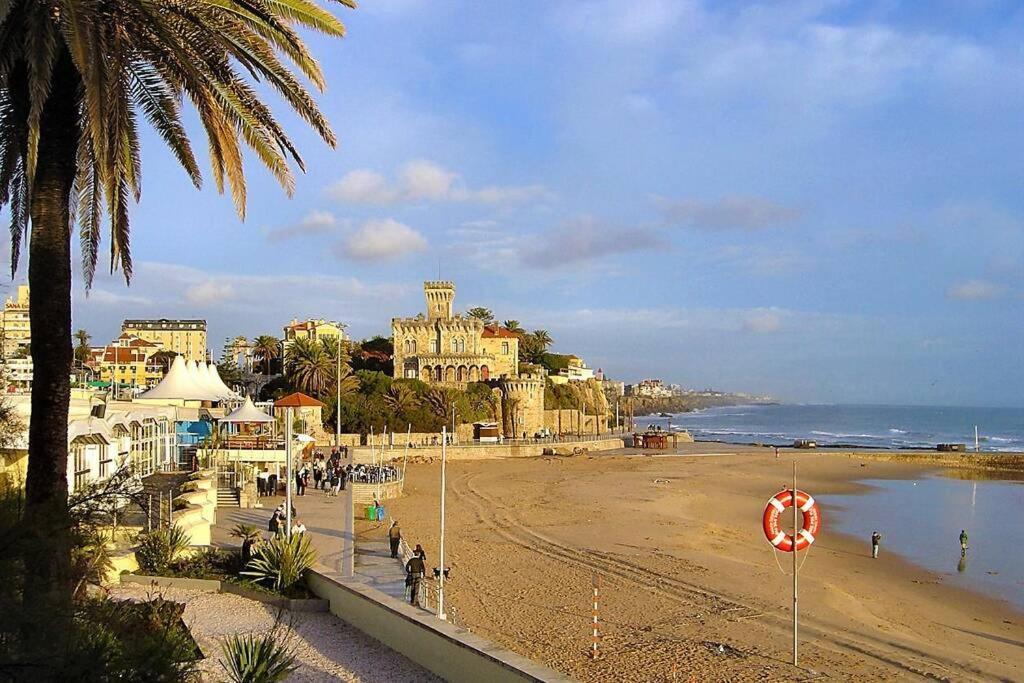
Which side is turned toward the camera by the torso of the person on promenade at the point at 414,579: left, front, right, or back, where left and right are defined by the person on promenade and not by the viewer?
back

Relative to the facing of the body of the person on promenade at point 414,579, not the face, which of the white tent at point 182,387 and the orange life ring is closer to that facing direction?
the white tent

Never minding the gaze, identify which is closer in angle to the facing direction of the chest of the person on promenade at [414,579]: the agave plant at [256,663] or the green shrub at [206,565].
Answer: the green shrub

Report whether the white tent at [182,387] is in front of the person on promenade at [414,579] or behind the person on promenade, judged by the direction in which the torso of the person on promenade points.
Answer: in front

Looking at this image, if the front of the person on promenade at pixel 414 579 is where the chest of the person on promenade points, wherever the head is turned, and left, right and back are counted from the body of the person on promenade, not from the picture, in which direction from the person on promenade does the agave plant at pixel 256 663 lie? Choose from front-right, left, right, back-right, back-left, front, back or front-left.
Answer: back

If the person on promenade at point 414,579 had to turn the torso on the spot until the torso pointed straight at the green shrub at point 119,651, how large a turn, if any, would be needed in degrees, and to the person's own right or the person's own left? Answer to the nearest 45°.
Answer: approximately 180°

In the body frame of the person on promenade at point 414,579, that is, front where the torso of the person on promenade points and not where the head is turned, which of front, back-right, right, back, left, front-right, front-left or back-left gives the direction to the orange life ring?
right

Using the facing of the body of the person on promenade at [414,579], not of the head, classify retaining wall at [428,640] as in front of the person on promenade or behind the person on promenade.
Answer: behind

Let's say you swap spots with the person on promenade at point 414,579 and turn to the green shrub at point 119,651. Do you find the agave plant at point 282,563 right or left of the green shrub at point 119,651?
right

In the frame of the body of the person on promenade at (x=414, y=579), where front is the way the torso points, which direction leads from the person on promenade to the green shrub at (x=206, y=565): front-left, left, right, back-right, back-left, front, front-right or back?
left

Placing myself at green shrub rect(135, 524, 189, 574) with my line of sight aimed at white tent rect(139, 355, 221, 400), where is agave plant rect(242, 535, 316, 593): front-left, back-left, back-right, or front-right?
back-right

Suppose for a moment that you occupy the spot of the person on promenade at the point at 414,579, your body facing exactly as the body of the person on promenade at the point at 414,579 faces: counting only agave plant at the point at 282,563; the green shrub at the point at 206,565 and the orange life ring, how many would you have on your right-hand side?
1

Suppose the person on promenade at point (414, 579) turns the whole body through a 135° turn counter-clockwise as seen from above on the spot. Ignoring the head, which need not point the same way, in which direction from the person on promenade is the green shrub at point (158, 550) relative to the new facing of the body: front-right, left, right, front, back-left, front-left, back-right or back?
front-right
